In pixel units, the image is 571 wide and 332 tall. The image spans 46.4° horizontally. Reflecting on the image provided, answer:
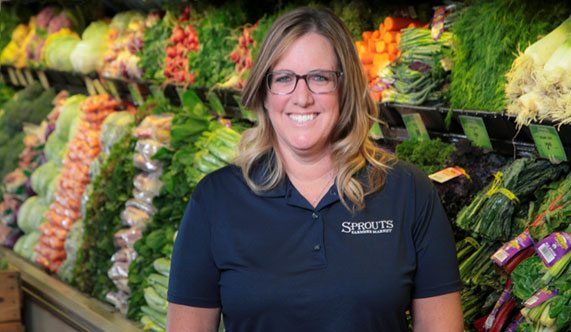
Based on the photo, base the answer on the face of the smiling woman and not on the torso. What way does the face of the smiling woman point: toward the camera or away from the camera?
toward the camera

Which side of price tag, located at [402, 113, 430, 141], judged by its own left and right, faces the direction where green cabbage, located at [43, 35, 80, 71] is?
right

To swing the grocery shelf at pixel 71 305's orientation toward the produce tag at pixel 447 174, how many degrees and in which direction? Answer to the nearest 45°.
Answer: approximately 90° to its left

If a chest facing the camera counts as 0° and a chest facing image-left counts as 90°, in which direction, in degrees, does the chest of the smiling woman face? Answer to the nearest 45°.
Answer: approximately 0°

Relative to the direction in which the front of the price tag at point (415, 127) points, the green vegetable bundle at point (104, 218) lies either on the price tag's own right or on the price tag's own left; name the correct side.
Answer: on the price tag's own right

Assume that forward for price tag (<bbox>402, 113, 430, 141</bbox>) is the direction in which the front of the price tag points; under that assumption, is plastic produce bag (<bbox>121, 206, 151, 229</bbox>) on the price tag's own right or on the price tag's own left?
on the price tag's own right

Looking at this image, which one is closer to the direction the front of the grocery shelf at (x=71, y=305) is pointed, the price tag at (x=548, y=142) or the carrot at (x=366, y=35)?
the price tag

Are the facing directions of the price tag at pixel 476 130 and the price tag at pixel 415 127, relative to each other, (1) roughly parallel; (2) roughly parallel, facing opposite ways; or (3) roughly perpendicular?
roughly parallel

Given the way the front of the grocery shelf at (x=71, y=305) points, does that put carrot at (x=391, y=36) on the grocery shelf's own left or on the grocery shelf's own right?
on the grocery shelf's own left

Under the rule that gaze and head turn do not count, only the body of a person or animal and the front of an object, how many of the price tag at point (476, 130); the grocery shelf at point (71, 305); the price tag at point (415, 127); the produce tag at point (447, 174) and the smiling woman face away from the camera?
0

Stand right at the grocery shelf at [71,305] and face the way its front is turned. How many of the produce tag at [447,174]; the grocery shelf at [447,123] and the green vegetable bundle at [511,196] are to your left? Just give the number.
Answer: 3

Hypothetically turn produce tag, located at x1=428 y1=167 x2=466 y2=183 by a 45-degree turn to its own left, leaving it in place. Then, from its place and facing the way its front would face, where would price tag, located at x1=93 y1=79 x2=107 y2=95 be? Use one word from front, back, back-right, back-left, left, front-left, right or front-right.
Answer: back-right

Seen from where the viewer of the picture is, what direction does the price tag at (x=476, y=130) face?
facing the viewer and to the left of the viewer

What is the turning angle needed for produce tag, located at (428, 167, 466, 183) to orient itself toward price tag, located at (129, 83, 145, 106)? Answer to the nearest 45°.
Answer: approximately 90° to its right
